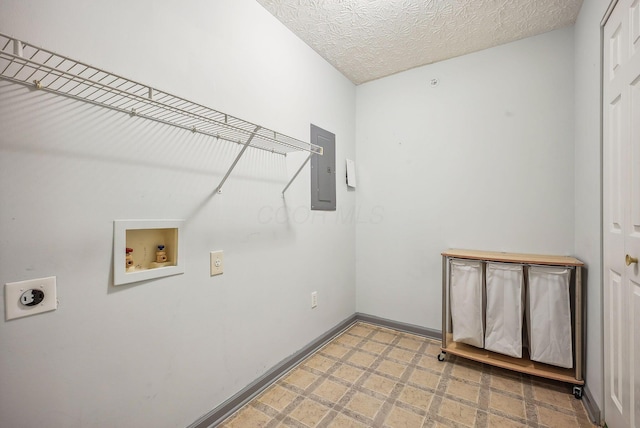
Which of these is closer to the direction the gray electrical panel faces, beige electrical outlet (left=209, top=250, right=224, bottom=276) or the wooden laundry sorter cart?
the wooden laundry sorter cart

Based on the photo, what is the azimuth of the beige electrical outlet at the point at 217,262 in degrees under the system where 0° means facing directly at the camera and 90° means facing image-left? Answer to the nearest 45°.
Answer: approximately 315°

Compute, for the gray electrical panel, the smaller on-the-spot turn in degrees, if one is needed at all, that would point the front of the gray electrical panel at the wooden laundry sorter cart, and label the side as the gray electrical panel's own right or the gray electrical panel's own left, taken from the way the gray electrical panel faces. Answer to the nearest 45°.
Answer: approximately 45° to the gray electrical panel's own left

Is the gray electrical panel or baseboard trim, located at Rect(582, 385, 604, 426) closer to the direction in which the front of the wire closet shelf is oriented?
the baseboard trim

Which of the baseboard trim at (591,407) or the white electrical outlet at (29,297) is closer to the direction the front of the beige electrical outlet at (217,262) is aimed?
the baseboard trim

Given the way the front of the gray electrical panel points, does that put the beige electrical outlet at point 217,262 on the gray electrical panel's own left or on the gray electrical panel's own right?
on the gray electrical panel's own right

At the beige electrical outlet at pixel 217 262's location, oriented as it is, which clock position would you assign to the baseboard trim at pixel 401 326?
The baseboard trim is roughly at 10 o'clock from the beige electrical outlet.

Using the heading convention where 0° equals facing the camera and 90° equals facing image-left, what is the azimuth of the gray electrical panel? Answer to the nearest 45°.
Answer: approximately 315°

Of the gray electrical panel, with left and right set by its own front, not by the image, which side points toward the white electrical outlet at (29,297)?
right

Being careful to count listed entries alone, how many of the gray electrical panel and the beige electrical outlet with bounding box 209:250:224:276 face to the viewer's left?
0

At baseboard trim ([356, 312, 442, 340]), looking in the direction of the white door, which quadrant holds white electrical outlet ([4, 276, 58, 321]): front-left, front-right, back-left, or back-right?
front-right

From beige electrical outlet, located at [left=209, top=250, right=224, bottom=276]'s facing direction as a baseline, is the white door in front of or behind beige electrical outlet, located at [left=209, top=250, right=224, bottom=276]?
in front

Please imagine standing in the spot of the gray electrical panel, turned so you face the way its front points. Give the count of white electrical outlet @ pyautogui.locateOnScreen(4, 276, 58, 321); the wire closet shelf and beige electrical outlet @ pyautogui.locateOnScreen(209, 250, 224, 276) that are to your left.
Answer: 0

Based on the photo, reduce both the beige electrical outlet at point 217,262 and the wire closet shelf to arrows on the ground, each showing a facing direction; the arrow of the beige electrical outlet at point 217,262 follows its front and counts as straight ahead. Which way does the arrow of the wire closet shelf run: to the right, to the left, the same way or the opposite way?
the same way

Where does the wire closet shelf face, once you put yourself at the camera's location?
facing the viewer and to the right of the viewer

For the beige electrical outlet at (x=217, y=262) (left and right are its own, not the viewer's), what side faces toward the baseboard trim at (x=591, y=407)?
front

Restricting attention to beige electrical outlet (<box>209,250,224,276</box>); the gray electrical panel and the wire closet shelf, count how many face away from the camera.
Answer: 0
